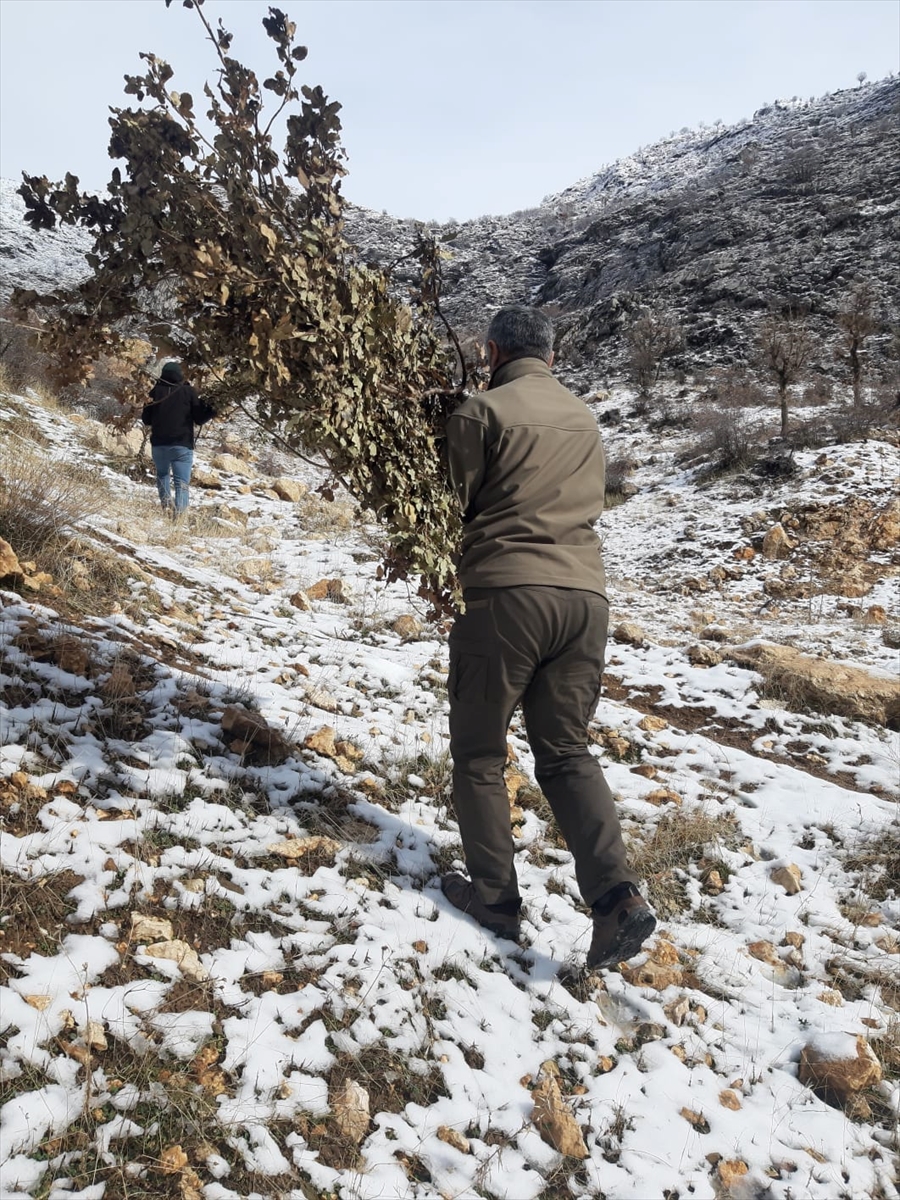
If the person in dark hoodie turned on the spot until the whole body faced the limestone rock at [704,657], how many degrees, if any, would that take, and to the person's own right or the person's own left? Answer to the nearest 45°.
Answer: approximately 135° to the person's own right

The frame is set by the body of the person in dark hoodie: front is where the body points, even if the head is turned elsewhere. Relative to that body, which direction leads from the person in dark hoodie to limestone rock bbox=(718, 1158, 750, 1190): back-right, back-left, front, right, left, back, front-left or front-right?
back

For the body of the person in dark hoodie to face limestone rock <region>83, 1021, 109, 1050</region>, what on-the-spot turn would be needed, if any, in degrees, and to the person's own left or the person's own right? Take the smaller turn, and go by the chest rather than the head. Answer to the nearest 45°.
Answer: approximately 180°

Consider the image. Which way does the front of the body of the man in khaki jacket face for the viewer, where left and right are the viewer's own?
facing away from the viewer and to the left of the viewer

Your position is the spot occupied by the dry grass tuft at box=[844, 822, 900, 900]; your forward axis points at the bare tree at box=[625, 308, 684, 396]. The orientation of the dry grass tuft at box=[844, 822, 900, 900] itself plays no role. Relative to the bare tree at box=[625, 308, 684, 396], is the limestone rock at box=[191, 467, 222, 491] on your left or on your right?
left

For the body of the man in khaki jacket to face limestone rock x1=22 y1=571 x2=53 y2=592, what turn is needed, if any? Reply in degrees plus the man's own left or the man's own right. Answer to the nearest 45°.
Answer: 0° — they already face it

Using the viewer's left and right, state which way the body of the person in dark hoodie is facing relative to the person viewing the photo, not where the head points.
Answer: facing away from the viewer
